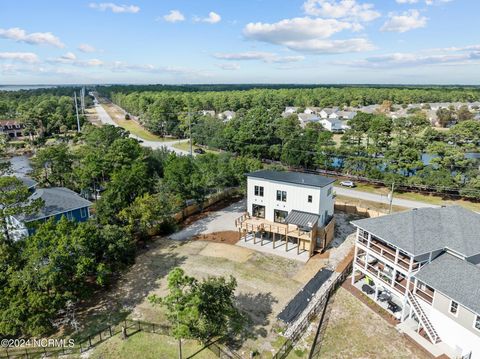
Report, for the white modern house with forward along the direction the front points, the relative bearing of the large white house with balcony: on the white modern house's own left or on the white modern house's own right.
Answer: on the white modern house's own left

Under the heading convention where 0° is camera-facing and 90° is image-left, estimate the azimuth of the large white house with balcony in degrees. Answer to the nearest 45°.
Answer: approximately 45°
